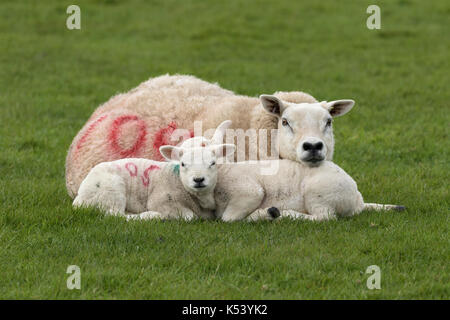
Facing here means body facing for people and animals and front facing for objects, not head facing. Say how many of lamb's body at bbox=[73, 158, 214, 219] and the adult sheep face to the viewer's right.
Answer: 2

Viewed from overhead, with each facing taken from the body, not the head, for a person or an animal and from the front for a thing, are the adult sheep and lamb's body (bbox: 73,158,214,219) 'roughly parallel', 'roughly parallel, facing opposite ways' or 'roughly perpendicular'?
roughly parallel

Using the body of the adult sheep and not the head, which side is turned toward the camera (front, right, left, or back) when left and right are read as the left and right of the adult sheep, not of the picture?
right

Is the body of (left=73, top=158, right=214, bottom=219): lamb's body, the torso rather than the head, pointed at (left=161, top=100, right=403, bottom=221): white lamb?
yes

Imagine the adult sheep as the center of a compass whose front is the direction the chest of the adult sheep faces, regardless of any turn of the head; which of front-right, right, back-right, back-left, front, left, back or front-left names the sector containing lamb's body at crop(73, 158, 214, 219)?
right

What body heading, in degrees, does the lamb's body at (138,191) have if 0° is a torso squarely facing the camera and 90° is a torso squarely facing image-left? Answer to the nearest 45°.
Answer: approximately 270°

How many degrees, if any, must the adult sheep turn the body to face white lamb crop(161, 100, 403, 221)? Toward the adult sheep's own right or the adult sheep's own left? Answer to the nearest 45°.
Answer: approximately 45° to the adult sheep's own right

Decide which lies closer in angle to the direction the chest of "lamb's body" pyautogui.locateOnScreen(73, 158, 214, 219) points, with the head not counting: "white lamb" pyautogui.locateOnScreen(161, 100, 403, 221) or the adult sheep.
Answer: the white lamb

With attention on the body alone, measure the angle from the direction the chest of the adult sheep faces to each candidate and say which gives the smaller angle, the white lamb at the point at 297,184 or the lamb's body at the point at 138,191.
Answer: the white lamb

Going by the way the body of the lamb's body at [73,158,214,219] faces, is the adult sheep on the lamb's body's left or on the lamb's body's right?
on the lamb's body's left
